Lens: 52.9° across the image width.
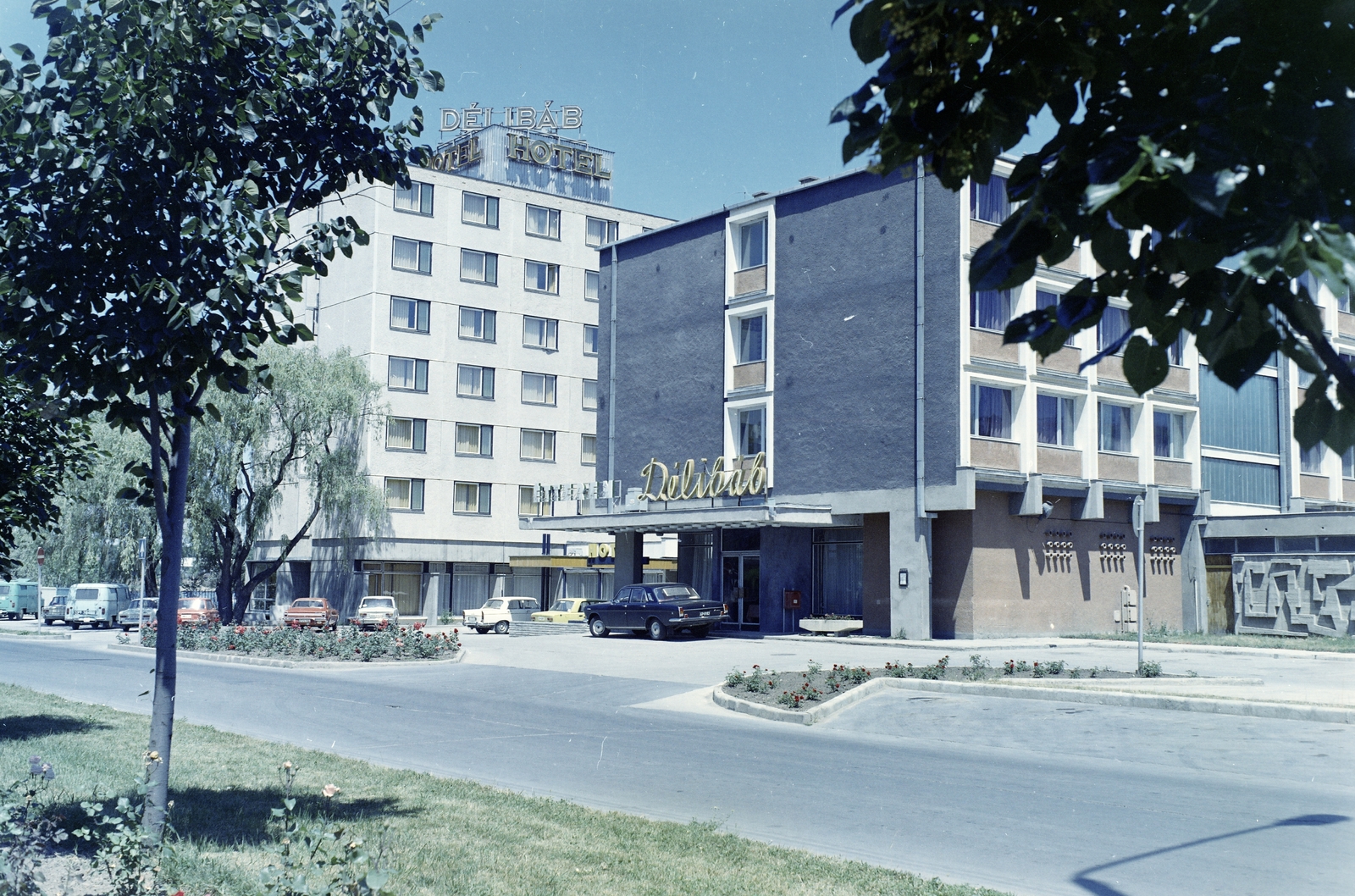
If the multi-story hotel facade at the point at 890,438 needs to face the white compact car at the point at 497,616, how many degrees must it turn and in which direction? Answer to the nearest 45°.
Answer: approximately 90° to its right

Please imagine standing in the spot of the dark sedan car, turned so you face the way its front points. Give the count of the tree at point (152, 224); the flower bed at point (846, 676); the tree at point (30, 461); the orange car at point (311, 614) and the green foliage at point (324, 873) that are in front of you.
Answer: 1

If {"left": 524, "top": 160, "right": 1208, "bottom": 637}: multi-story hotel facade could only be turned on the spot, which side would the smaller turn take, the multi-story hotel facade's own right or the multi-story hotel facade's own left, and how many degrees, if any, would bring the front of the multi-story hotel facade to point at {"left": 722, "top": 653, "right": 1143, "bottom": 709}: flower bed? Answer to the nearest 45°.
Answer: approximately 45° to the multi-story hotel facade's own left

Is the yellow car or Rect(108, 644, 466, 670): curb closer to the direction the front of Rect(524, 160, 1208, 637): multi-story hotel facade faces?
the curb

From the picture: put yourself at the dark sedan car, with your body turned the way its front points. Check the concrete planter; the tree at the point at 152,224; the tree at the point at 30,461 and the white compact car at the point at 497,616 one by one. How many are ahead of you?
1

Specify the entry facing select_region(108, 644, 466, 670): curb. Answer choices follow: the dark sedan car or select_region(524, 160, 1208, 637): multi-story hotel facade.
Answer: the multi-story hotel facade

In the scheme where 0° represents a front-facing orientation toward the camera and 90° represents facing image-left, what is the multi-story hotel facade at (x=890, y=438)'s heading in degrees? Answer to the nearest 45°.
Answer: approximately 45°

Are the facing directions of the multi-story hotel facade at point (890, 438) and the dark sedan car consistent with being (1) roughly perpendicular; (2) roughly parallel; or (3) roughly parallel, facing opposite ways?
roughly perpendicular

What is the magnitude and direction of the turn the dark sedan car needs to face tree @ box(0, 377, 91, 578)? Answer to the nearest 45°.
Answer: approximately 135° to its left

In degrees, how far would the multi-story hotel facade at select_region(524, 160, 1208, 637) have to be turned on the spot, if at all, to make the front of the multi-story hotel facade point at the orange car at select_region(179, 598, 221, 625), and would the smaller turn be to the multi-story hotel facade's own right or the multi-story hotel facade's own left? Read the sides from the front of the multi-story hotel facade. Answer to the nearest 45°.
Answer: approximately 45° to the multi-story hotel facade's own right

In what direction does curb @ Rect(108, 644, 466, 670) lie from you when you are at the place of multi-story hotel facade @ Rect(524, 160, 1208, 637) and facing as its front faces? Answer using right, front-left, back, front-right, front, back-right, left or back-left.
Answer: front

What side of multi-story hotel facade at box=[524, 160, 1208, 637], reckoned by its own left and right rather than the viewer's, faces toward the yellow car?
right
